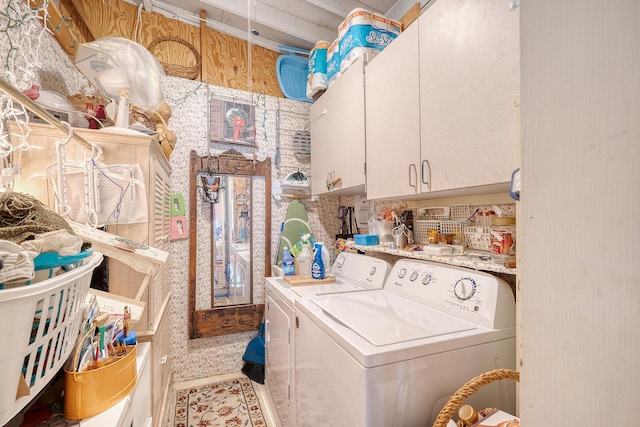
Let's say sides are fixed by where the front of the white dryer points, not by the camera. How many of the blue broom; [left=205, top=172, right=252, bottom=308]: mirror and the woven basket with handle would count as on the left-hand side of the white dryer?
1

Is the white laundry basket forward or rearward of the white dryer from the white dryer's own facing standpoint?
forward

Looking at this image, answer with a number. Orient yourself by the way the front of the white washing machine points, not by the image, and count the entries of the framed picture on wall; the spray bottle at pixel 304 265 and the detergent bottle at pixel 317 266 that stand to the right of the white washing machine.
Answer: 3

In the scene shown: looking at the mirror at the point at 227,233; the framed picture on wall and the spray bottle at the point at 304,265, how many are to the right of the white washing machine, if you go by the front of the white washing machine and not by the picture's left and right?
3

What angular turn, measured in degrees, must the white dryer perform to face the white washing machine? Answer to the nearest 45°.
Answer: approximately 90° to its left

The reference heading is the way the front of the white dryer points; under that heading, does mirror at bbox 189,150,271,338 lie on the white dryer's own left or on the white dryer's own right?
on the white dryer's own right

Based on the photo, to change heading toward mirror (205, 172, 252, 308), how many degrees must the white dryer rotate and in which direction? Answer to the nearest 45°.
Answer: approximately 90° to its right

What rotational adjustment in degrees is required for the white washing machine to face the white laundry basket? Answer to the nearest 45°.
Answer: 0° — it already faces it

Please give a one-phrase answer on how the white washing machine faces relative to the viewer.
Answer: facing the viewer and to the left of the viewer

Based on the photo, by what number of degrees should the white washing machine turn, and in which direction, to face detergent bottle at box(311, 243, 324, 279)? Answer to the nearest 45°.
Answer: approximately 90° to its right
